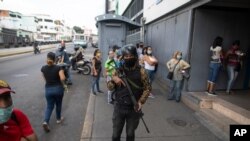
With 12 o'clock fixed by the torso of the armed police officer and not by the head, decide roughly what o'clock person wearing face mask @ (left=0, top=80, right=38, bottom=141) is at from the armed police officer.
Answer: The person wearing face mask is roughly at 1 o'clock from the armed police officer.

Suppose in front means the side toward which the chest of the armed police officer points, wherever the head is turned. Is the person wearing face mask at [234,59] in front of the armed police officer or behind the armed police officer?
behind

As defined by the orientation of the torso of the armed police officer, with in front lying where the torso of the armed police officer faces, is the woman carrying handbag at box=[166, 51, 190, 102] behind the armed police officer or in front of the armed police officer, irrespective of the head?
behind

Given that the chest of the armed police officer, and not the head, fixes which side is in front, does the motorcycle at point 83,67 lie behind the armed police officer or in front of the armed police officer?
behind

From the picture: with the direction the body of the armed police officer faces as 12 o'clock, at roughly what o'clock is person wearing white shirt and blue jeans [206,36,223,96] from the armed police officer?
The person wearing white shirt and blue jeans is roughly at 7 o'clock from the armed police officer.

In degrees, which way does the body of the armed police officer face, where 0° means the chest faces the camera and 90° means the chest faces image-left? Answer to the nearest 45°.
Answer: approximately 0°
